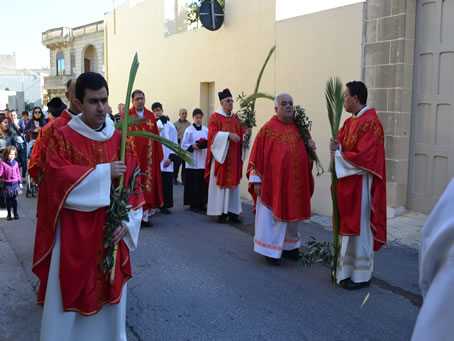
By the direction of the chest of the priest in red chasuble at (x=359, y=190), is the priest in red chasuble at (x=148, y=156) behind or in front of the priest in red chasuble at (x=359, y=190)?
in front

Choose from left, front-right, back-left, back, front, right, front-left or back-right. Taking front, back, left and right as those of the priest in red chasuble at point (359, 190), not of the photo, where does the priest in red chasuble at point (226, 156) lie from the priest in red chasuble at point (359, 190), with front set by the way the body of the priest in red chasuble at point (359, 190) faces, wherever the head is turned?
front-right

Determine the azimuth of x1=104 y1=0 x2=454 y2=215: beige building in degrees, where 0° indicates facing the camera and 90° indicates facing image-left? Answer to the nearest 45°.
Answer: approximately 45°

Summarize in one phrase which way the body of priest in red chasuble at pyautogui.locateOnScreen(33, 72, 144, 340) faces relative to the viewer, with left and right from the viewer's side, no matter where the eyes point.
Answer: facing the viewer and to the right of the viewer

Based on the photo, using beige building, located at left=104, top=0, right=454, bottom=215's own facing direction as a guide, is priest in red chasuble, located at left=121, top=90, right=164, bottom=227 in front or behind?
in front

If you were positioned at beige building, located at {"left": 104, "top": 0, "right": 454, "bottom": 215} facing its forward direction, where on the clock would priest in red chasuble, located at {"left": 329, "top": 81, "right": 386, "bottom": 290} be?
The priest in red chasuble is roughly at 11 o'clock from the beige building.

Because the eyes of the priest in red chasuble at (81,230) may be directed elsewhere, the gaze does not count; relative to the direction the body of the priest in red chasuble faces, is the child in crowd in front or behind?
behind

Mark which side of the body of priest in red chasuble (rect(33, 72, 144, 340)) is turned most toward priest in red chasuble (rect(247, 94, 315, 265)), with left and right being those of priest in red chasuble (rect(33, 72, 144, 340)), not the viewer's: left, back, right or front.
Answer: left

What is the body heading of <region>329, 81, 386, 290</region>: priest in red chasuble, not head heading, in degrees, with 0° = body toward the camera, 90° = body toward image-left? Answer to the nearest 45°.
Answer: approximately 90°

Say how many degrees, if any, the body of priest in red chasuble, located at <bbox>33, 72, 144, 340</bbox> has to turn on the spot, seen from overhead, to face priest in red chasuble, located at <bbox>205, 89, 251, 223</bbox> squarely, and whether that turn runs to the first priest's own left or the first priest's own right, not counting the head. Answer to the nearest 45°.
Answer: approximately 90° to the first priest's own left

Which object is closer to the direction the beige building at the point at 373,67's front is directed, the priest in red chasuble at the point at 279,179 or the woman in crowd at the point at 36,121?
the priest in red chasuble
